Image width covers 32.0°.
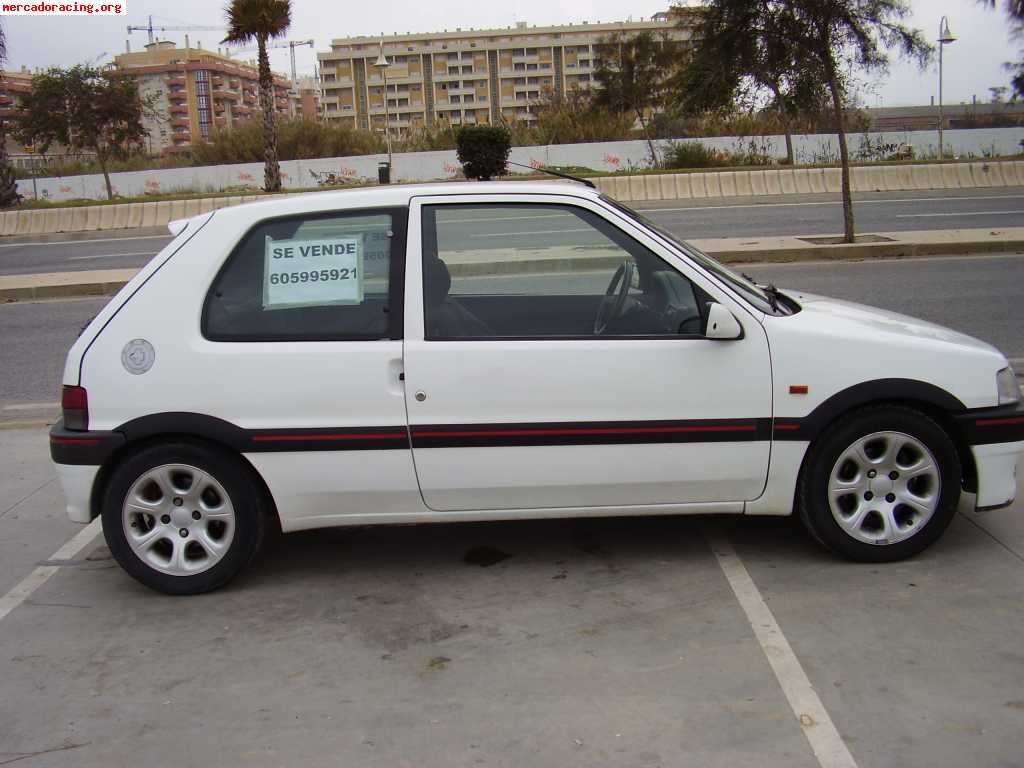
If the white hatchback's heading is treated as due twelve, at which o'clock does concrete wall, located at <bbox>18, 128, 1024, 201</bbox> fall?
The concrete wall is roughly at 9 o'clock from the white hatchback.

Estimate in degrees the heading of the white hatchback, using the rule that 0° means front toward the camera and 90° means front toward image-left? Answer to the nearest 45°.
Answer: approximately 270°

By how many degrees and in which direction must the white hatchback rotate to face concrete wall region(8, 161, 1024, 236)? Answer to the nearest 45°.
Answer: approximately 90° to its left

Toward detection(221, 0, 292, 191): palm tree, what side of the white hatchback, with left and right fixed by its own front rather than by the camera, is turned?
left

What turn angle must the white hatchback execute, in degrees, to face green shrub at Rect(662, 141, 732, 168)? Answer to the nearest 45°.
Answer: approximately 90° to its left

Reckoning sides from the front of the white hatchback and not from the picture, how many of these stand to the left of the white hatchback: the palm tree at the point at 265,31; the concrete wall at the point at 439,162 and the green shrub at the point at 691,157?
3

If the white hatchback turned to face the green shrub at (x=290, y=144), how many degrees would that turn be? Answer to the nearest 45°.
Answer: approximately 90° to its left
